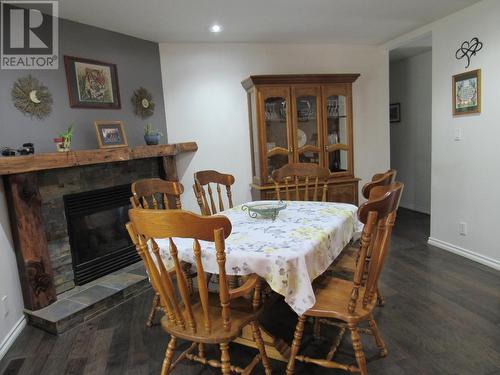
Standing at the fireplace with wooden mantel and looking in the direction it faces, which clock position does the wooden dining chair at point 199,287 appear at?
The wooden dining chair is roughly at 1 o'clock from the fireplace with wooden mantel.

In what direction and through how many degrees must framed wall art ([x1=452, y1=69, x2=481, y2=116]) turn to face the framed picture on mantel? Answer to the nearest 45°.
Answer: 0° — it already faces it

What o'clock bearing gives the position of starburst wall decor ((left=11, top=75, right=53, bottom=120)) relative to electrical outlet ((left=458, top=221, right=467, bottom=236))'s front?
The starburst wall decor is roughly at 12 o'clock from the electrical outlet.

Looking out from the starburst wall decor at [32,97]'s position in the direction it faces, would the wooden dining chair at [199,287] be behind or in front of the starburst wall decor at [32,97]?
in front

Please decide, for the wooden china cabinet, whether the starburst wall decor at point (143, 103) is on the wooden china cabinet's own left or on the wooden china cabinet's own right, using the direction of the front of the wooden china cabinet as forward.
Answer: on the wooden china cabinet's own right

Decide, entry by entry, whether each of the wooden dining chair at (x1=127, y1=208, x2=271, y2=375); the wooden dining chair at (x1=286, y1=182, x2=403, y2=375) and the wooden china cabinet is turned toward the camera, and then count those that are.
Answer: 1

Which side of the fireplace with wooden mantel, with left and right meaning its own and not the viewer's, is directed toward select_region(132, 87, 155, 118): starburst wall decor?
left

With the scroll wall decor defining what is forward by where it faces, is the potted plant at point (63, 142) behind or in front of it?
in front

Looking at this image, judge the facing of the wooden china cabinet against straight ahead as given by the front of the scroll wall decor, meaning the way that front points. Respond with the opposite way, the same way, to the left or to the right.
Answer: to the left

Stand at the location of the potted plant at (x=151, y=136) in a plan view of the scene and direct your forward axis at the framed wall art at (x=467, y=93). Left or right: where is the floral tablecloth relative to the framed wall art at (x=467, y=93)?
right

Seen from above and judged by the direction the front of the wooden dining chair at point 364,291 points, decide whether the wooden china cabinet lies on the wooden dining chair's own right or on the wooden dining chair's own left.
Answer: on the wooden dining chair's own right

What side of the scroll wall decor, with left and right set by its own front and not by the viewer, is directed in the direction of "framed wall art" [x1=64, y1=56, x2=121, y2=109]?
front

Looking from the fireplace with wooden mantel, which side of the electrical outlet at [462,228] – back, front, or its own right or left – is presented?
front
